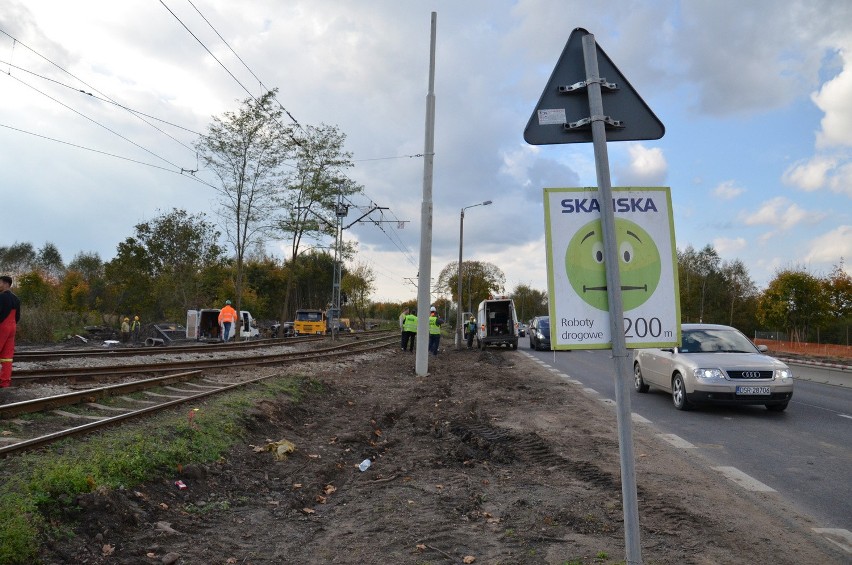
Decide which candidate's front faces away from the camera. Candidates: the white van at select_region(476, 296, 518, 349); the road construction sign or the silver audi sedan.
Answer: the white van

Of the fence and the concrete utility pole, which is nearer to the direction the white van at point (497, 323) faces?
the fence

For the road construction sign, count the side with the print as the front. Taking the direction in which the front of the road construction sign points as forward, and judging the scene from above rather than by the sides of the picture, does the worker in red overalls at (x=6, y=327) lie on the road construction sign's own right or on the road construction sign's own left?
on the road construction sign's own right

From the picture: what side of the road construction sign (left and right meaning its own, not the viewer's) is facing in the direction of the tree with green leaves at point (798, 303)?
back

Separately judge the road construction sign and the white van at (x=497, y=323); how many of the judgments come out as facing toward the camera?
1

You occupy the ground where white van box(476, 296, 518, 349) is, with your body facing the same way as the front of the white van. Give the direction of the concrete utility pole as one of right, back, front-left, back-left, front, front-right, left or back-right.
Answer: back

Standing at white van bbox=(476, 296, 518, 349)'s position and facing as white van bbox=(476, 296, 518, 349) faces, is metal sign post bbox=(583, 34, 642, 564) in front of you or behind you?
behind

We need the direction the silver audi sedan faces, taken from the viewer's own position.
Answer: facing the viewer and to the right of the viewer

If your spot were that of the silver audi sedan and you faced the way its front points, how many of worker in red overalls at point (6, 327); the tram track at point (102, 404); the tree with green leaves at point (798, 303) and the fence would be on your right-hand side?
2

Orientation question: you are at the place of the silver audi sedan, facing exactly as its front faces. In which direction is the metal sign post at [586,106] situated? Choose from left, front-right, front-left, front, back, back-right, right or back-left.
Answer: front-right

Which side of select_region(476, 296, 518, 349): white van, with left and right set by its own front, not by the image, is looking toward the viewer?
back

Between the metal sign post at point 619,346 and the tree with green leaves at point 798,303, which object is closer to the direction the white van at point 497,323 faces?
the tree with green leaves

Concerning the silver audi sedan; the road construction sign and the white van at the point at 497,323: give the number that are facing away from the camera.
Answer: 1
